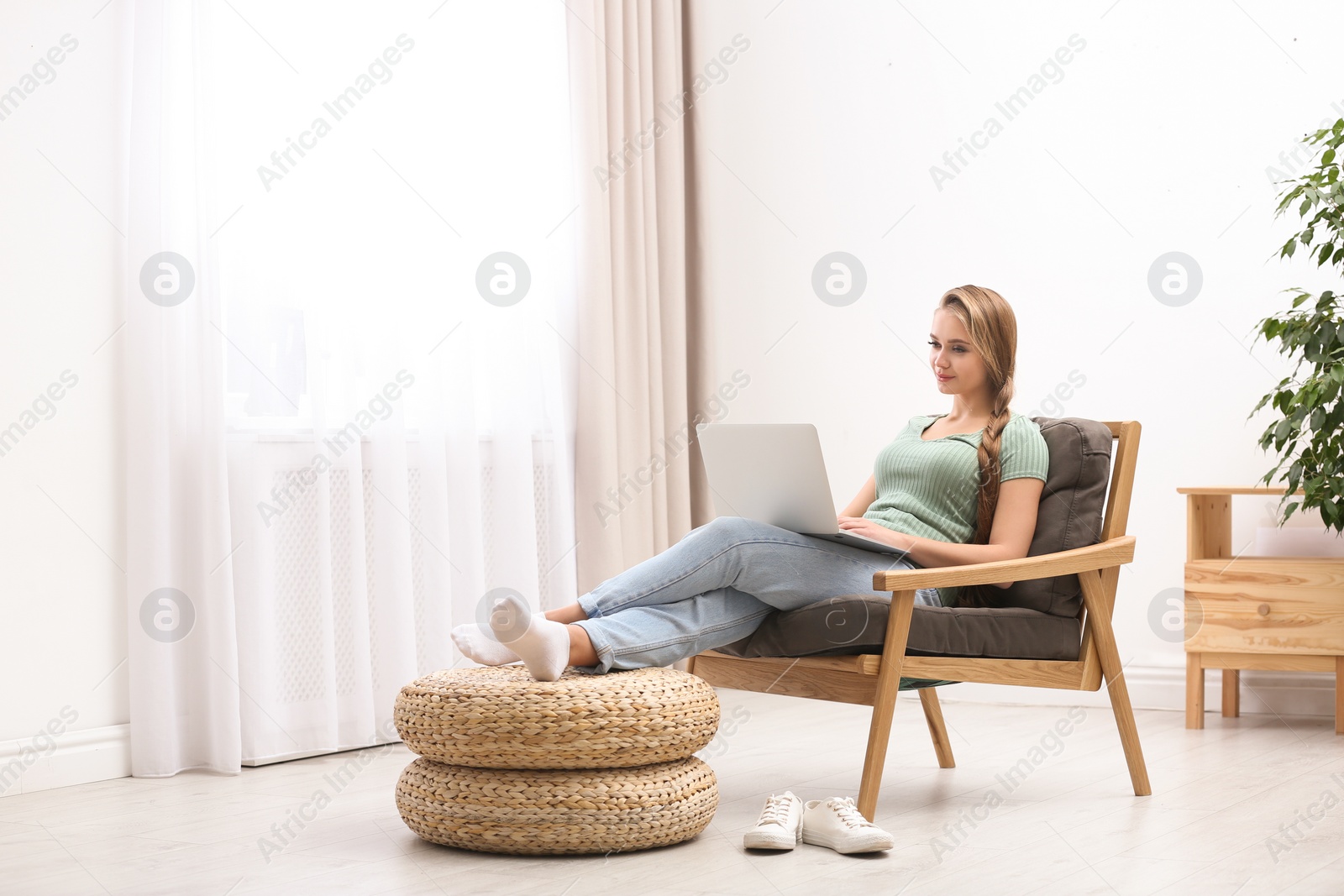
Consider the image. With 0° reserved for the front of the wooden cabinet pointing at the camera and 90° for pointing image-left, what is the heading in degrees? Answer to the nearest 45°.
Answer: approximately 0°

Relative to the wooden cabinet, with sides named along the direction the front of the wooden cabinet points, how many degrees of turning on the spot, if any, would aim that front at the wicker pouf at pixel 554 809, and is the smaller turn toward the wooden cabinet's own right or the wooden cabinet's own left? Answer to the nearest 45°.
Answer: approximately 45° to the wooden cabinet's own right

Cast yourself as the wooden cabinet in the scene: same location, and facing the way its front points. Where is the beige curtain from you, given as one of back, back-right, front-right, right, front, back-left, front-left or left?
right

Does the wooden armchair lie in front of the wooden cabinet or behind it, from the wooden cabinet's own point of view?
in front

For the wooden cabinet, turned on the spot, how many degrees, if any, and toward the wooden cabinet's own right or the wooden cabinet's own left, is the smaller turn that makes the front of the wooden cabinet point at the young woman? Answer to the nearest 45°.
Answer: approximately 45° to the wooden cabinet's own right

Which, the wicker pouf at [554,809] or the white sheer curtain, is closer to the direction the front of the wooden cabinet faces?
the wicker pouf

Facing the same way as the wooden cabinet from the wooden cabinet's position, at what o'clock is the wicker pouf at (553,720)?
The wicker pouf is roughly at 1 o'clock from the wooden cabinet.

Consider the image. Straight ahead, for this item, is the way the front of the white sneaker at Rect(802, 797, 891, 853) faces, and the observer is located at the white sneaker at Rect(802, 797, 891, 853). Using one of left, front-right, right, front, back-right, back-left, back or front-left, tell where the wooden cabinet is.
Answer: left

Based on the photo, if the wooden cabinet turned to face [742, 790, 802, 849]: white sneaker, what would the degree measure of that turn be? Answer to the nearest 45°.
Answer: approximately 45° to its right

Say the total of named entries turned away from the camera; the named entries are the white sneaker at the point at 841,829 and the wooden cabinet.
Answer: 0
